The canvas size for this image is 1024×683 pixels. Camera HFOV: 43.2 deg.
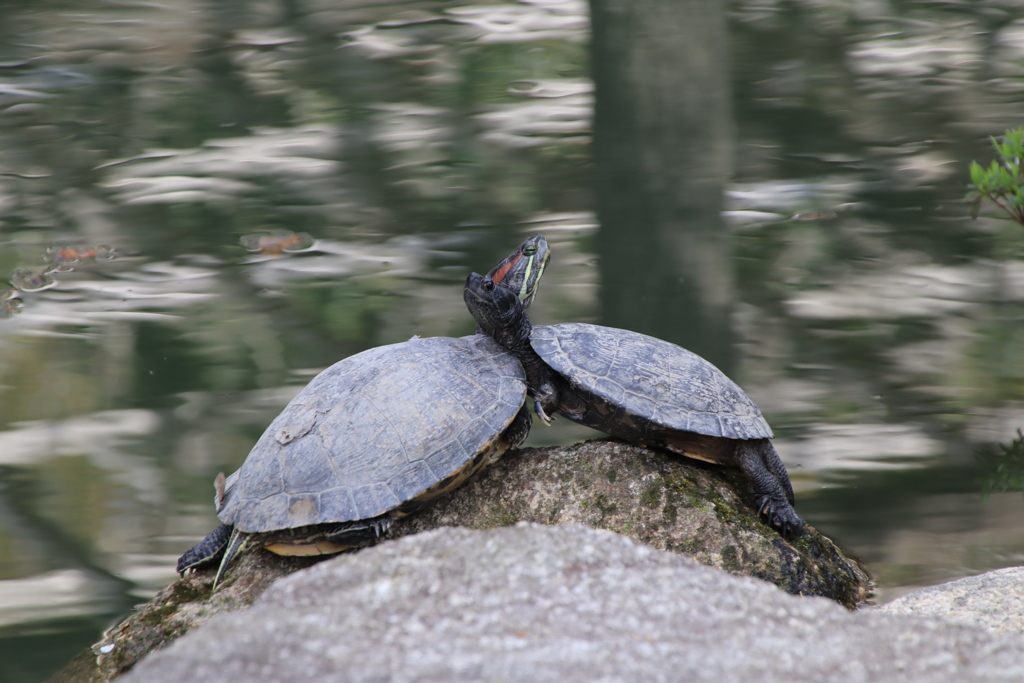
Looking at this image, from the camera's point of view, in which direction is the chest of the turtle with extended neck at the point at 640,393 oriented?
to the viewer's left

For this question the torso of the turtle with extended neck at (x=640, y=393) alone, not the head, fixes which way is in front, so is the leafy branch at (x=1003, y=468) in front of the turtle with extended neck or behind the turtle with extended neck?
behind

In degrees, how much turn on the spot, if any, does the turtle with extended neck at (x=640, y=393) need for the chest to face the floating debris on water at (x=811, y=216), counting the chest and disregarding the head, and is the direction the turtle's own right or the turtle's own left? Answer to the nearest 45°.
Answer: approximately 90° to the turtle's own right

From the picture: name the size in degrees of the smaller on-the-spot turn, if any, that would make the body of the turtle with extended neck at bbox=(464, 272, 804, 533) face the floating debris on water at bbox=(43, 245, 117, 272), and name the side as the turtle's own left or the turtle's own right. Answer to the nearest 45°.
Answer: approximately 45° to the turtle's own right

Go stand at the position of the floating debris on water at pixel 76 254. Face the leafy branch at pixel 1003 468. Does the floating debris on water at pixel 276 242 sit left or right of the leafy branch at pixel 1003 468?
left

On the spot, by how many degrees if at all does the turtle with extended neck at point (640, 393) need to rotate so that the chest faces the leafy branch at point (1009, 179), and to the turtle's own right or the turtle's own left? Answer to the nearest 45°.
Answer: approximately 135° to the turtle's own right

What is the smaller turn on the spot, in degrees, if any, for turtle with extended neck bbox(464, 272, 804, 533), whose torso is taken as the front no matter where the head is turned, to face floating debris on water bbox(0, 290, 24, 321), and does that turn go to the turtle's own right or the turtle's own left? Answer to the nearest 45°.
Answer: approximately 45° to the turtle's own right
